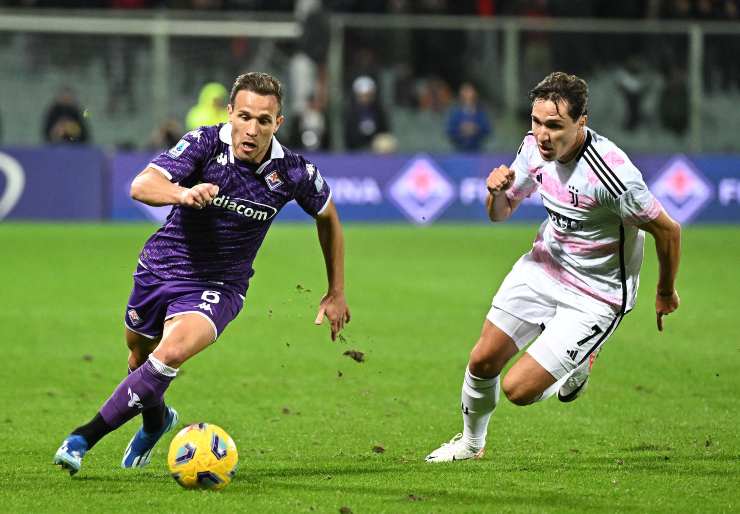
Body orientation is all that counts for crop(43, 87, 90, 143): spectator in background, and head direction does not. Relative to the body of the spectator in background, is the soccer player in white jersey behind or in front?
in front

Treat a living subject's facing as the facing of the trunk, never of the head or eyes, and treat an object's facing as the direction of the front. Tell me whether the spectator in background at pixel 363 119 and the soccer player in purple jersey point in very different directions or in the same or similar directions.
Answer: same or similar directions

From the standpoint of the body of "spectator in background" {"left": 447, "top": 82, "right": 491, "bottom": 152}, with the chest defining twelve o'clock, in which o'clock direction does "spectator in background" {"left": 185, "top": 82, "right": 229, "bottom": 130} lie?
"spectator in background" {"left": 185, "top": 82, "right": 229, "bottom": 130} is roughly at 2 o'clock from "spectator in background" {"left": 447, "top": 82, "right": 491, "bottom": 152}.

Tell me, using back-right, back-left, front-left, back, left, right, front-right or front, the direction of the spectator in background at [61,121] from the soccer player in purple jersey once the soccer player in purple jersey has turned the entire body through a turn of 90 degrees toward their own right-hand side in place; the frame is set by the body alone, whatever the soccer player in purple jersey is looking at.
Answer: right

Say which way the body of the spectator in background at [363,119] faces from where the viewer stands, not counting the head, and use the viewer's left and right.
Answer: facing the viewer

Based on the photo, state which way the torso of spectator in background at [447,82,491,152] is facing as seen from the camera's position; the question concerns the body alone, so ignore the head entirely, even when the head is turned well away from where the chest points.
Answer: toward the camera

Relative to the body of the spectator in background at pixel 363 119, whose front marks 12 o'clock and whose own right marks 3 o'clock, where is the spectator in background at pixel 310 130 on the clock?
the spectator in background at pixel 310 130 is roughly at 2 o'clock from the spectator in background at pixel 363 119.

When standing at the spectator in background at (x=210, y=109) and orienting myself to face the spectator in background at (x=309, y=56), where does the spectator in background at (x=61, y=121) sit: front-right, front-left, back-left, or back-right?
back-left

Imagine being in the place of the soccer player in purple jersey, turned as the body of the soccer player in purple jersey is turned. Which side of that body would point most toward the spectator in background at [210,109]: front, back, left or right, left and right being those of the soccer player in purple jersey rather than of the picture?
back

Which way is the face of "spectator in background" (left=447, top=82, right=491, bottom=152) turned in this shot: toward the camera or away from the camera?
toward the camera

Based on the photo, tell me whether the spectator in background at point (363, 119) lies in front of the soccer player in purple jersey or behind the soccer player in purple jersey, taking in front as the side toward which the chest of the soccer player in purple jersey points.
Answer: behind
